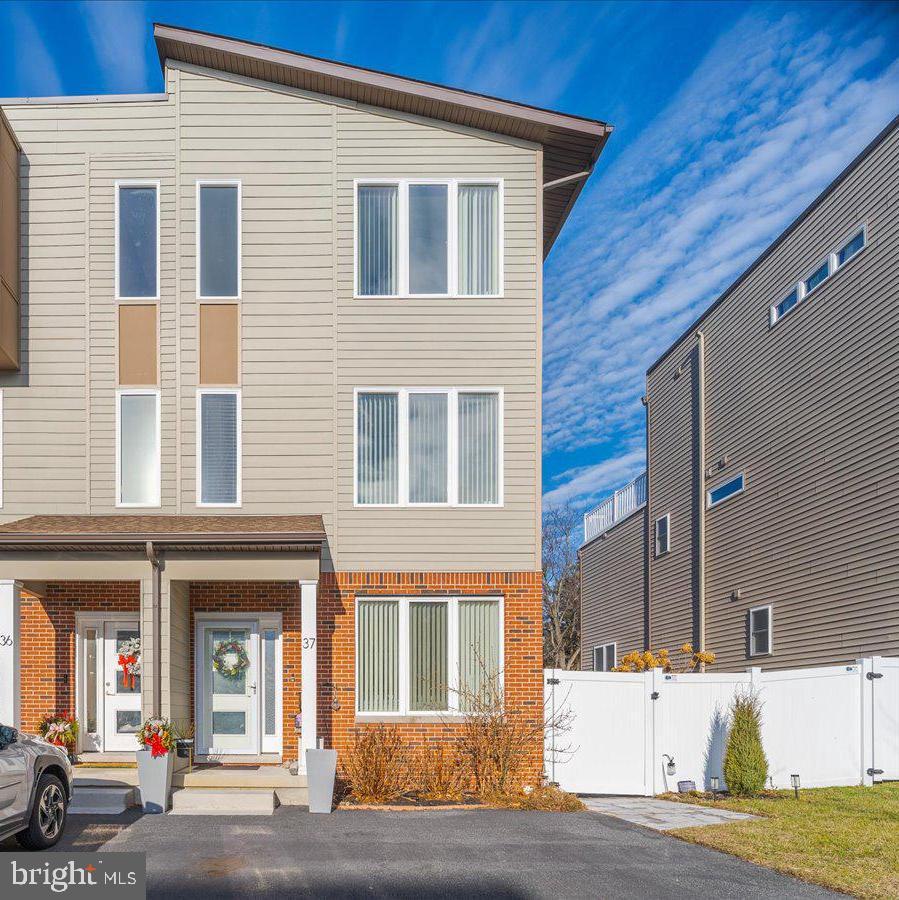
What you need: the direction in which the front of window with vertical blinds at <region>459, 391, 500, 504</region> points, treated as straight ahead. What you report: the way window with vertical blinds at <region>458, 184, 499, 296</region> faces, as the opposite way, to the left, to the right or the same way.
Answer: the same way

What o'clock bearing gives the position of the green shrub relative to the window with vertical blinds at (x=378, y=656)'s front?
The green shrub is roughly at 9 o'clock from the window with vertical blinds.

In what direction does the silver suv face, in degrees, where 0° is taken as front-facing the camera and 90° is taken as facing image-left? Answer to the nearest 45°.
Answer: approximately 225°

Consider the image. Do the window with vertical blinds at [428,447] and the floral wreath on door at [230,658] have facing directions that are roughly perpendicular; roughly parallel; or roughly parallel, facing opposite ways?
roughly parallel

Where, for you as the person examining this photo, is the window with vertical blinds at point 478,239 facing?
facing the viewer

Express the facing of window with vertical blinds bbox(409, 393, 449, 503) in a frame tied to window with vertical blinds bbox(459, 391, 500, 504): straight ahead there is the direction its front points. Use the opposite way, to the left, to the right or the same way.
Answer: the same way

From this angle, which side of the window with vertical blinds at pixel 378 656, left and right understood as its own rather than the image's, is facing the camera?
front

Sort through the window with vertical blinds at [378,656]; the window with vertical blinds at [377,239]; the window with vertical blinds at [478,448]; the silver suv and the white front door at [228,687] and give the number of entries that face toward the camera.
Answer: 4

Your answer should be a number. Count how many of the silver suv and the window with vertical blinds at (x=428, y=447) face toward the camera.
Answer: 1

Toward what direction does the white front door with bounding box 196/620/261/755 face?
toward the camera

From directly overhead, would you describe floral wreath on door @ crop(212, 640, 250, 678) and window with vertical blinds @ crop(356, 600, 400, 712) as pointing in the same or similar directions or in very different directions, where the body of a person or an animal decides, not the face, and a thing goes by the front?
same or similar directions

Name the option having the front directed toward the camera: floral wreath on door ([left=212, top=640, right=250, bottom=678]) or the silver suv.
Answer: the floral wreath on door

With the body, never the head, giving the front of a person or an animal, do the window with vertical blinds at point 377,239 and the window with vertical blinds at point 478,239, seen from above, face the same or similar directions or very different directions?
same or similar directions
